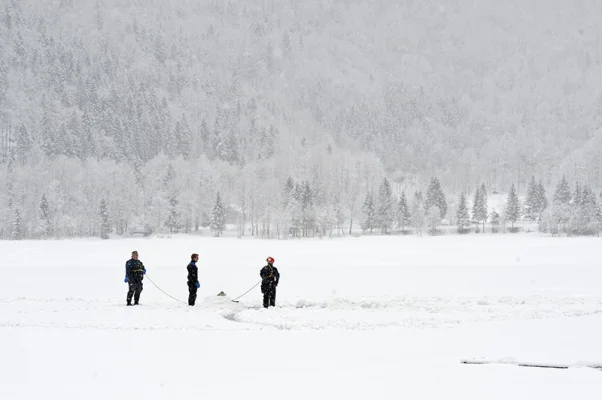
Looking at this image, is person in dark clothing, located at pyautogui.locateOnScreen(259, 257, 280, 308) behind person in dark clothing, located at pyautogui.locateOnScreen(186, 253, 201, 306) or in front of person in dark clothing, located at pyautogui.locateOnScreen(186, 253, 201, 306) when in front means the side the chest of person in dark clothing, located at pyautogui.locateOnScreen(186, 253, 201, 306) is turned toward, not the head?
in front

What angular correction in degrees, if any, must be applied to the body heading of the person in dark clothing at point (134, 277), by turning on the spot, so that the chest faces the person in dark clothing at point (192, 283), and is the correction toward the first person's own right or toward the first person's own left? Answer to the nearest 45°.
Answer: approximately 45° to the first person's own left

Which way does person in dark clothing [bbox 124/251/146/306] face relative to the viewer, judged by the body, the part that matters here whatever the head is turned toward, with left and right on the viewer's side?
facing the viewer and to the right of the viewer

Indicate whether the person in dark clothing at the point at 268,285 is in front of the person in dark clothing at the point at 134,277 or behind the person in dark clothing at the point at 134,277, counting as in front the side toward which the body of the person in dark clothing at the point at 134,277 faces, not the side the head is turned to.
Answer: in front

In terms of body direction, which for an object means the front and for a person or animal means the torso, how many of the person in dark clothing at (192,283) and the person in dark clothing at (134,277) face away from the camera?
0
